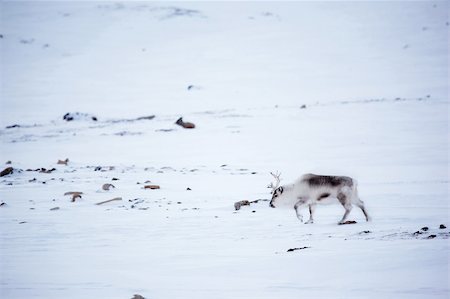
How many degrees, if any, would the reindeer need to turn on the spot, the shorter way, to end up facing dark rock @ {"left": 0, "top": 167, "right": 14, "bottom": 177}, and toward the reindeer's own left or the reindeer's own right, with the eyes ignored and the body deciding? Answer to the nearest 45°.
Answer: approximately 45° to the reindeer's own right

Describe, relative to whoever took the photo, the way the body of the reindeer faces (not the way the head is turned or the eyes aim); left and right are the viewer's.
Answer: facing to the left of the viewer

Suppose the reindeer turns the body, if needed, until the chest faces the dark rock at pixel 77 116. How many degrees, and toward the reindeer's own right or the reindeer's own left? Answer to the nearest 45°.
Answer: approximately 45° to the reindeer's own right

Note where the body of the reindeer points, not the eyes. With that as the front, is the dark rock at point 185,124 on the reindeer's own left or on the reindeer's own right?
on the reindeer's own right
